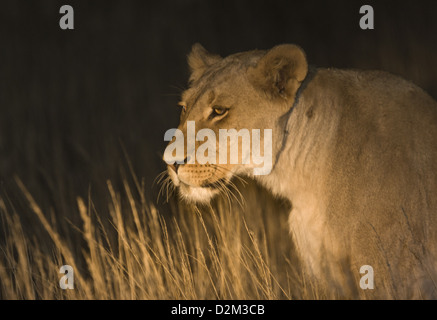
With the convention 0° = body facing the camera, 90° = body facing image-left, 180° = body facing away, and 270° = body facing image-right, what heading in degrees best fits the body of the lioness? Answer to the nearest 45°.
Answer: approximately 90°
